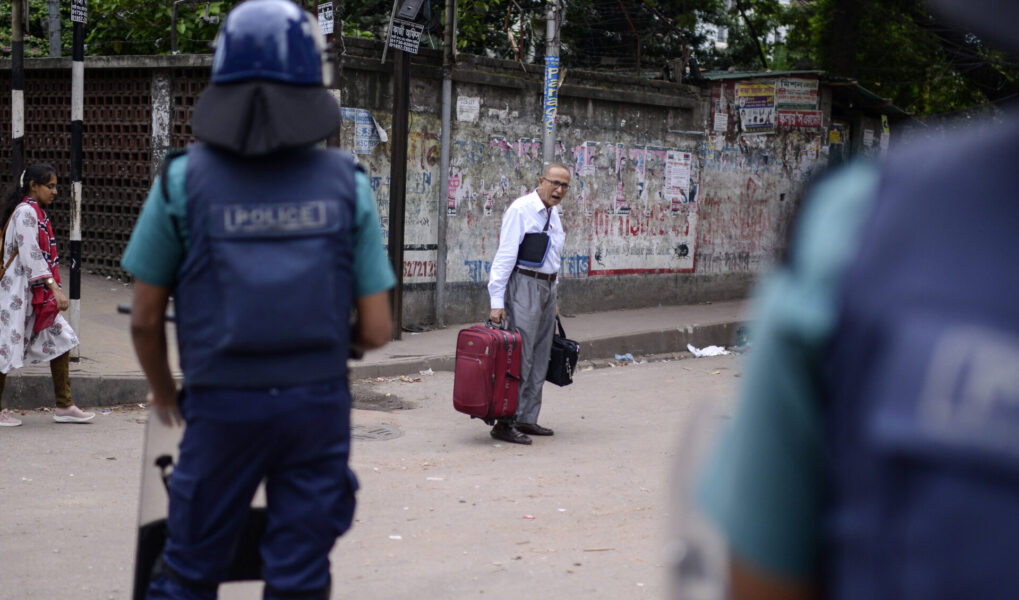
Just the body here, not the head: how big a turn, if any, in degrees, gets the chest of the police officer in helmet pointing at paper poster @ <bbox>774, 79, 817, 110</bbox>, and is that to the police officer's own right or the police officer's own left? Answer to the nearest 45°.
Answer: approximately 45° to the police officer's own right

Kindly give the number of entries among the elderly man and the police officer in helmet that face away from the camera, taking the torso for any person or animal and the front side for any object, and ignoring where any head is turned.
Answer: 1

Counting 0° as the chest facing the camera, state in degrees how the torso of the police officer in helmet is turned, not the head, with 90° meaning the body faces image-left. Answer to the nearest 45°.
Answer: approximately 180°

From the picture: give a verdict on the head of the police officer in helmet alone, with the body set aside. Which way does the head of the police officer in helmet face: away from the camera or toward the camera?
away from the camera

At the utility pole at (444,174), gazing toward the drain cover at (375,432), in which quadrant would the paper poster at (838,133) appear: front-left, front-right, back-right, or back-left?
back-left

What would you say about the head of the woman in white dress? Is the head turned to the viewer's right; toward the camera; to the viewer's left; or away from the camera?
to the viewer's right

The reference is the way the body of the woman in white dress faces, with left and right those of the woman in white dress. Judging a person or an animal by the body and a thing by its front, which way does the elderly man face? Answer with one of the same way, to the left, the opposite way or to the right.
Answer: to the right
